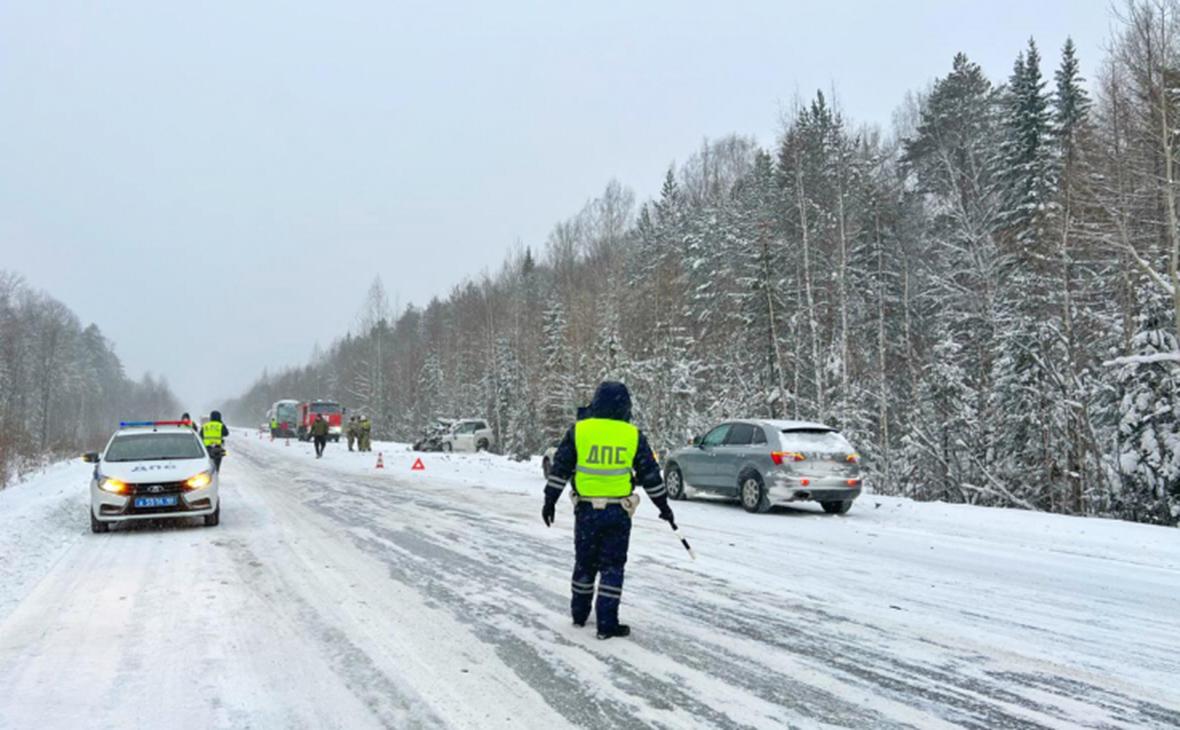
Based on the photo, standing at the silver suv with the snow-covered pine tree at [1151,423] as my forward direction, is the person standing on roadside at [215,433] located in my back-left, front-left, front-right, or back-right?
back-left

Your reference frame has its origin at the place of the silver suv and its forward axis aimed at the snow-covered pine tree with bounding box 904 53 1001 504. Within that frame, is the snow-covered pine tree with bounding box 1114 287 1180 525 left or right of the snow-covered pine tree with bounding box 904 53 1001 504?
right

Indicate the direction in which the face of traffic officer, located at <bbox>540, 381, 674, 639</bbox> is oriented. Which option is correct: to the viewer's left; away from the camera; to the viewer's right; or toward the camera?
away from the camera

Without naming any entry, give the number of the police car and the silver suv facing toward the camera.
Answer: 1

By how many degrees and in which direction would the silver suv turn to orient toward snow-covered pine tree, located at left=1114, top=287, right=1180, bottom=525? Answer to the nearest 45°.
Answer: approximately 90° to its right

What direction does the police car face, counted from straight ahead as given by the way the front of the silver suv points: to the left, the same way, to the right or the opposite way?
the opposite way

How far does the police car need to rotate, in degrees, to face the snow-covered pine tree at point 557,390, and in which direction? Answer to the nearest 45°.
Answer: approximately 135° to its left

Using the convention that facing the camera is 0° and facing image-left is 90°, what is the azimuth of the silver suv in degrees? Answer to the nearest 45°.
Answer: approximately 135°

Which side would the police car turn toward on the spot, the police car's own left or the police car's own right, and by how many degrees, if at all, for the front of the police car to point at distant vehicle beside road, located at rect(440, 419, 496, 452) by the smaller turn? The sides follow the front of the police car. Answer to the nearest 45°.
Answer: approximately 135° to the police car's own left

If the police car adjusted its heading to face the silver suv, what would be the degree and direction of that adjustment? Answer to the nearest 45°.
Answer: approximately 90° to its left

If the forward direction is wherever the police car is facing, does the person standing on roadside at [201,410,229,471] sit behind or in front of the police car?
behind
